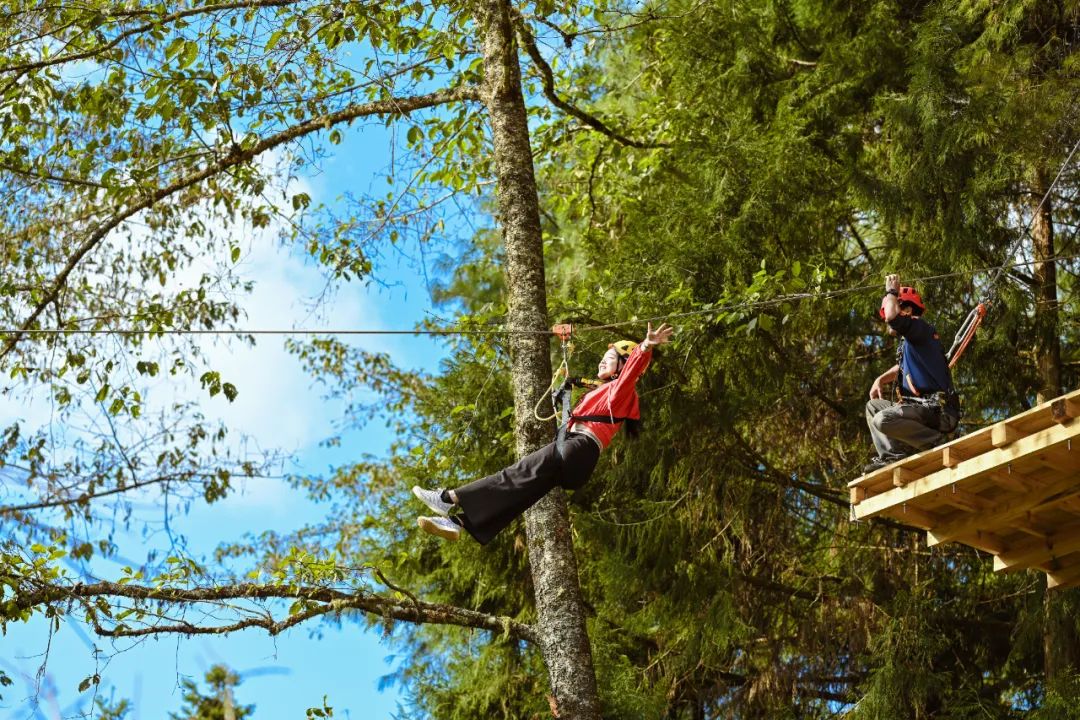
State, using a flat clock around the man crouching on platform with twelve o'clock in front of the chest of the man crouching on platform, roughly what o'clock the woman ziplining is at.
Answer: The woman ziplining is roughly at 11 o'clock from the man crouching on platform.

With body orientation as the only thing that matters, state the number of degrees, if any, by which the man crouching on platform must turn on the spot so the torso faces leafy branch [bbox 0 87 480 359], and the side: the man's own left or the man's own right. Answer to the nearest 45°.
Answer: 0° — they already face it

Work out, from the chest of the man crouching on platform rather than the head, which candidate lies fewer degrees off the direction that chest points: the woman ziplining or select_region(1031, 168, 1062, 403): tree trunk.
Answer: the woman ziplining

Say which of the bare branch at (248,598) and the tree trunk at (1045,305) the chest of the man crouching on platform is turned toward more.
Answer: the bare branch

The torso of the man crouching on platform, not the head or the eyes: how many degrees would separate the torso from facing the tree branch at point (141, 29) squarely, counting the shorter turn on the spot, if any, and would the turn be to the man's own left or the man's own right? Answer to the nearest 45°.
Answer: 0° — they already face it

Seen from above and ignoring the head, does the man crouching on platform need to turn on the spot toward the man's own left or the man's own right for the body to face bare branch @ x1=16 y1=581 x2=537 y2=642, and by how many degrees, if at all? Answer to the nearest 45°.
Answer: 0° — they already face it

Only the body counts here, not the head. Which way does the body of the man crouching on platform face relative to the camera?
to the viewer's left

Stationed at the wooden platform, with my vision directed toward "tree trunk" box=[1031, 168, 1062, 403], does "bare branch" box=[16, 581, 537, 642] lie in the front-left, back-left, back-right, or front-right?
back-left

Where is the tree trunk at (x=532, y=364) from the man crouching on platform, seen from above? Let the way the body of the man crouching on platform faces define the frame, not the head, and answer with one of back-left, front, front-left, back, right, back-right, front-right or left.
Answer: front
